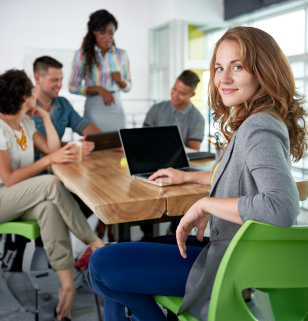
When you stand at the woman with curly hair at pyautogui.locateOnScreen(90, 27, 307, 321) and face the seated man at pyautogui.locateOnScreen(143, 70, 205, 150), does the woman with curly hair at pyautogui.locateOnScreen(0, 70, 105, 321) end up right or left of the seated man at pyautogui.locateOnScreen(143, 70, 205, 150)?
left

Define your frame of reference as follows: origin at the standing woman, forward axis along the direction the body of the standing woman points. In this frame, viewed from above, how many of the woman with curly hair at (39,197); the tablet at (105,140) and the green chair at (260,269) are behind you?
0

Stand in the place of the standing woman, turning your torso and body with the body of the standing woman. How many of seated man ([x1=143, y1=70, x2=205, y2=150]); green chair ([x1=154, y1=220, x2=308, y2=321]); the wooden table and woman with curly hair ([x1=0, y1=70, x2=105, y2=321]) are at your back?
0

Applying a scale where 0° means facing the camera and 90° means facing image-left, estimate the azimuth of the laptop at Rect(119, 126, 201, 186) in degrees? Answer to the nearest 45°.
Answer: approximately 315°

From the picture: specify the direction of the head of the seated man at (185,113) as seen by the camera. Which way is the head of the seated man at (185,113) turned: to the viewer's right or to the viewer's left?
to the viewer's left

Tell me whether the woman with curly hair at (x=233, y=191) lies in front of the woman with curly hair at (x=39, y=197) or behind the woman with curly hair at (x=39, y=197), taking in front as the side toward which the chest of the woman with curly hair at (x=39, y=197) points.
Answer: in front

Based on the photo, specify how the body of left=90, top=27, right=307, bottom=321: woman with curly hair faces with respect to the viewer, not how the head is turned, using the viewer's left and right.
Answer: facing to the left of the viewer

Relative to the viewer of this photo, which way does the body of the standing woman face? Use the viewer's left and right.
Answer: facing the viewer and to the right of the viewer

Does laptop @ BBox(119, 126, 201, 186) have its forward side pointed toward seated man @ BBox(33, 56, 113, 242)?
no

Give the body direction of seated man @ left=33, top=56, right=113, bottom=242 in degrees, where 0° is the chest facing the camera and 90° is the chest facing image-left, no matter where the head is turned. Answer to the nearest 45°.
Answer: approximately 315°

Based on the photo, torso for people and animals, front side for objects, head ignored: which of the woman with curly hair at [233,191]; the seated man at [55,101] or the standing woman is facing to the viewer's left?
the woman with curly hair

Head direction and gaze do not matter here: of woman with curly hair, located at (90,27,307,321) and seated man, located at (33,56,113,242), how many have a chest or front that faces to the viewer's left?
1

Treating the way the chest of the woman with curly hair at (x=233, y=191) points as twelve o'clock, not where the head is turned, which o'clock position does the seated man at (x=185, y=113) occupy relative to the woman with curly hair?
The seated man is roughly at 3 o'clock from the woman with curly hair.

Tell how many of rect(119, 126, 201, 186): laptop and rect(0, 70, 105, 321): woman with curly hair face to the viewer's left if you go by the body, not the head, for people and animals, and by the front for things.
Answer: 0

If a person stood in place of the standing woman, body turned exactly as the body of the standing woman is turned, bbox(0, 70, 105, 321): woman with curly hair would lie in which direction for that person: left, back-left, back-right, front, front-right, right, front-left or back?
front-right
